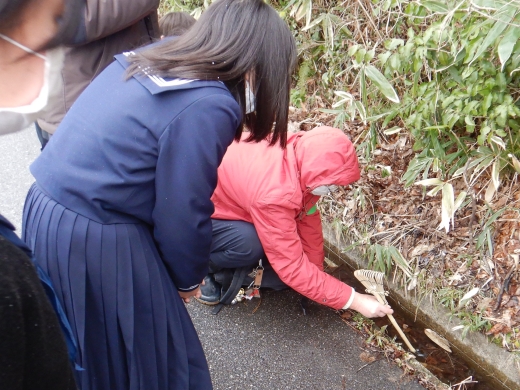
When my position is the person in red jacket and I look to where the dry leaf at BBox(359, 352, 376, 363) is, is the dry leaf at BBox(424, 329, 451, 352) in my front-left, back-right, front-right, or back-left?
front-left

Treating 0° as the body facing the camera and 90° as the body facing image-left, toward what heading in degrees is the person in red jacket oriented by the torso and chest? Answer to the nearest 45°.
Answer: approximately 270°

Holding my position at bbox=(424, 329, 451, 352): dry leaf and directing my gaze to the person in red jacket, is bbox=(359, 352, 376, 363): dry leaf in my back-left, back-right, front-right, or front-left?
front-left

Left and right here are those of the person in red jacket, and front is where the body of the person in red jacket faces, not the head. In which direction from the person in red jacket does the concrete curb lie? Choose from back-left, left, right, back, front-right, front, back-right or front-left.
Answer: front
